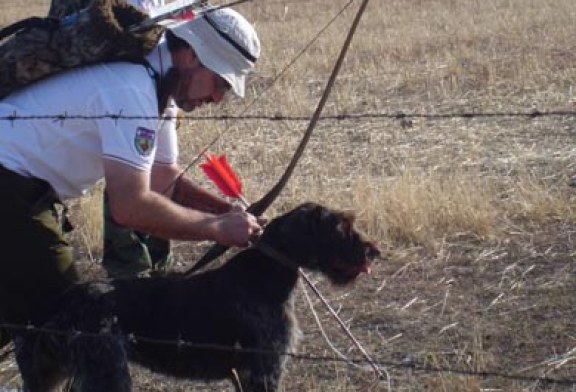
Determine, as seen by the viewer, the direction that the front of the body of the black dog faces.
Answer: to the viewer's right
